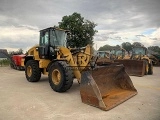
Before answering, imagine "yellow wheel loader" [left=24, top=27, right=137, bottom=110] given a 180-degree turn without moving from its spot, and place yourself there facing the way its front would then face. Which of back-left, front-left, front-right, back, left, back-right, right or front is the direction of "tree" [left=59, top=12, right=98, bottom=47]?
front-right

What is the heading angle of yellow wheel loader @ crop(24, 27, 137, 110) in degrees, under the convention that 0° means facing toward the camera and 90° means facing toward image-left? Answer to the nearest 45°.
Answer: approximately 315°
